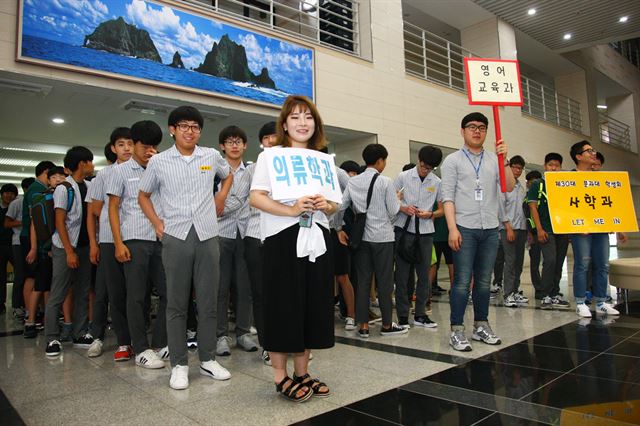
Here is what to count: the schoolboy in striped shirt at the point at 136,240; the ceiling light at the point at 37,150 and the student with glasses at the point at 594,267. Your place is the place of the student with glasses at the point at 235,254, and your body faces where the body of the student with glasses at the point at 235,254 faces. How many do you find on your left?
1

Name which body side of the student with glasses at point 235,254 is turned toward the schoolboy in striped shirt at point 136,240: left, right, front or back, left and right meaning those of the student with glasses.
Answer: right

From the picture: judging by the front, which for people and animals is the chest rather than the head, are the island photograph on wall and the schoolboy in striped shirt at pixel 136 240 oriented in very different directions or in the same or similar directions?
same or similar directions

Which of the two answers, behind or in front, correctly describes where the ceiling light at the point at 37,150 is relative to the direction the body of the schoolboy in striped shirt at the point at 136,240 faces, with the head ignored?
behind

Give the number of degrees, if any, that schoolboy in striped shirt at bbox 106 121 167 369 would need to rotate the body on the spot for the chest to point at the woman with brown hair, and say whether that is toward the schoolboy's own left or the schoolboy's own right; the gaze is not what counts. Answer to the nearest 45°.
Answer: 0° — they already face them

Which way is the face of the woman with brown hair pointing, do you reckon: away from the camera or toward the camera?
toward the camera

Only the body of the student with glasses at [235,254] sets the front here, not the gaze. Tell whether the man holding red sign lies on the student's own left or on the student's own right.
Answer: on the student's own left

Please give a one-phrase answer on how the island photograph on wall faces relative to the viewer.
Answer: facing the viewer and to the right of the viewer

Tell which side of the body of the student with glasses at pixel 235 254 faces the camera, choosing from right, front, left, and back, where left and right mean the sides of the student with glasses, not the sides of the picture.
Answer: front

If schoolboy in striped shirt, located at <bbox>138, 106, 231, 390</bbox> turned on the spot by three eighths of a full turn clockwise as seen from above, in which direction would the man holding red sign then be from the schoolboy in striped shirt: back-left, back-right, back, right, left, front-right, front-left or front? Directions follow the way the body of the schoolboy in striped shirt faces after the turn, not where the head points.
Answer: back-right

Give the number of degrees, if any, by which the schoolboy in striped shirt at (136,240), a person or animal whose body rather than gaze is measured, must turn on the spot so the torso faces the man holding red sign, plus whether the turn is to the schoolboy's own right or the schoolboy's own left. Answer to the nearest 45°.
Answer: approximately 45° to the schoolboy's own left

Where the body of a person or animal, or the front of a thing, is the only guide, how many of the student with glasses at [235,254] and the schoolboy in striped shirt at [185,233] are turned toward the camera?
2

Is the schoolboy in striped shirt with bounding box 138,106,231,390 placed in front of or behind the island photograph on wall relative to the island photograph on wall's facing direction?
in front

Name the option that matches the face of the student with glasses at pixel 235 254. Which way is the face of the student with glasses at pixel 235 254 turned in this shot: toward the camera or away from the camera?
toward the camera

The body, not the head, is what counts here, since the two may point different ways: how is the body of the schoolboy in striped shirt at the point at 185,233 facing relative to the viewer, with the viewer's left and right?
facing the viewer

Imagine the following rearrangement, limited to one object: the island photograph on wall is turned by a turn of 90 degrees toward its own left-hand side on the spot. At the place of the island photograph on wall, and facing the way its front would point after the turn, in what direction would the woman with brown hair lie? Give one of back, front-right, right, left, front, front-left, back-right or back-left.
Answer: back-right
